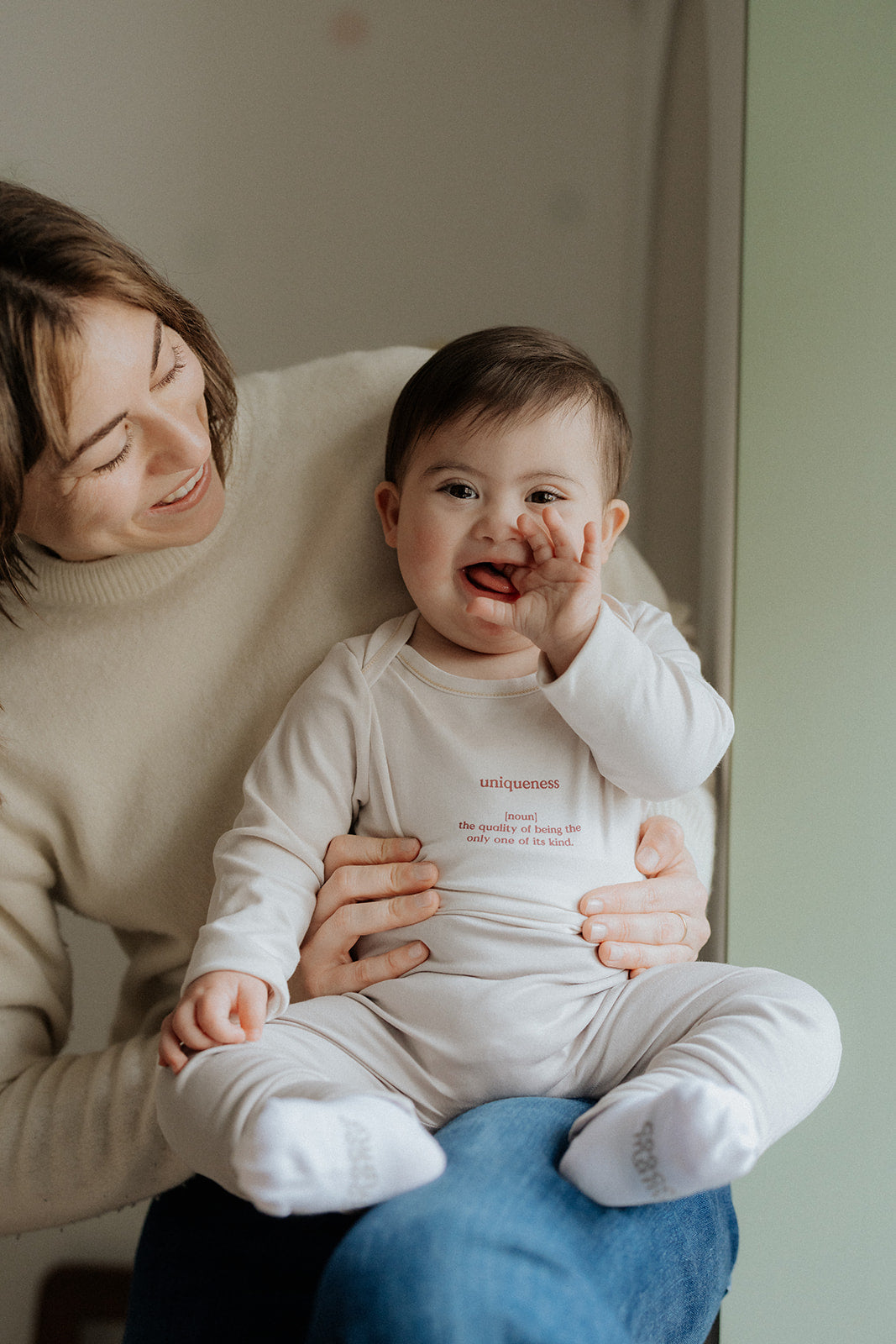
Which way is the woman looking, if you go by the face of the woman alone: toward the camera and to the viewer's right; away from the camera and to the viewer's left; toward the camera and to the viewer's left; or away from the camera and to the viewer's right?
toward the camera and to the viewer's right

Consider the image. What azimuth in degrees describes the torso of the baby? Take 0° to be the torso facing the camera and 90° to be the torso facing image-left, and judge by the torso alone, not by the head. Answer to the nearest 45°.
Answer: approximately 0°

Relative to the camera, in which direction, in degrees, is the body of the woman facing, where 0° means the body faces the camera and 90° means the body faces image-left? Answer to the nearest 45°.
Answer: approximately 315°
